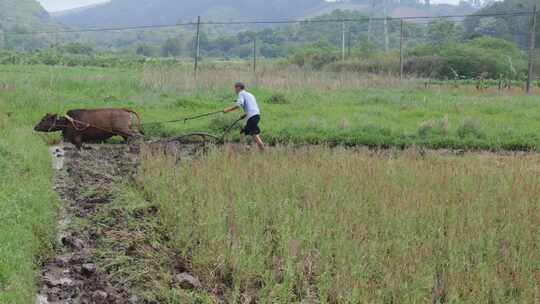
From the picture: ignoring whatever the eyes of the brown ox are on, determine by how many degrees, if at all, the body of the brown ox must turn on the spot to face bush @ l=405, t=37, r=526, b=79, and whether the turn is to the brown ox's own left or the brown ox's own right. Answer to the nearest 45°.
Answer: approximately 135° to the brown ox's own right

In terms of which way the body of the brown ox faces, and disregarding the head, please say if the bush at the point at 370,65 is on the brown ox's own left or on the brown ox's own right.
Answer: on the brown ox's own right

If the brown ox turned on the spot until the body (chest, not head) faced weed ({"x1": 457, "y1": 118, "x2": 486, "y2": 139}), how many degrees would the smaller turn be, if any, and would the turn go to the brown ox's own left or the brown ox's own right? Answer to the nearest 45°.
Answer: approximately 180°

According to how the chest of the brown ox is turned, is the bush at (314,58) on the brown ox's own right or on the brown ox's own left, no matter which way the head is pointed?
on the brown ox's own right

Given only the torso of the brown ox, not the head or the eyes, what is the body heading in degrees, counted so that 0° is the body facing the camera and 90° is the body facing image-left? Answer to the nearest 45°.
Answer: approximately 90°
